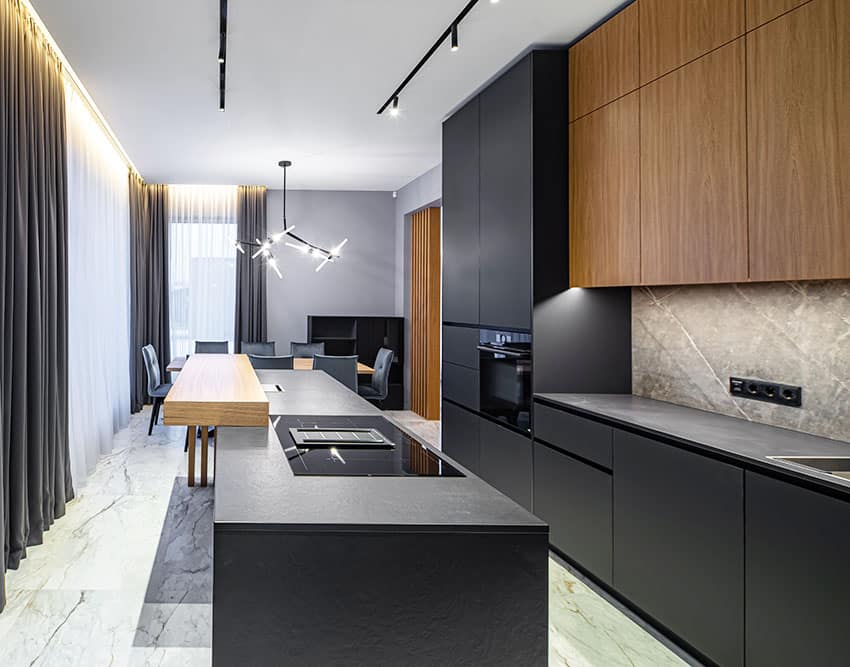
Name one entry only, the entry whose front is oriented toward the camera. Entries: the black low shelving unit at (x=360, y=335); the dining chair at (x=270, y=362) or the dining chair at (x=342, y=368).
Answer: the black low shelving unit

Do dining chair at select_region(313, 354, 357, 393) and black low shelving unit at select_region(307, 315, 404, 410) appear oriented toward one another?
yes

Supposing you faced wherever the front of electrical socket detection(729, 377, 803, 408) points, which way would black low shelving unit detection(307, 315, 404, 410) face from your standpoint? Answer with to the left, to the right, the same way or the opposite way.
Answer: to the left

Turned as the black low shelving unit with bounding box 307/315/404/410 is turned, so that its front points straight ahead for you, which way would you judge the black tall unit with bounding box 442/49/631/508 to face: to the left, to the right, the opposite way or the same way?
to the right

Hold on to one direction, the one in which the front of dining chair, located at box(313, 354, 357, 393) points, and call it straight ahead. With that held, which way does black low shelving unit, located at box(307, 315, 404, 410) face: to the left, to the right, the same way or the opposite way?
the opposite way

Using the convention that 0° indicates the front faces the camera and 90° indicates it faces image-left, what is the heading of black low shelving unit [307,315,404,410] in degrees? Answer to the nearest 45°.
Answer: approximately 0°

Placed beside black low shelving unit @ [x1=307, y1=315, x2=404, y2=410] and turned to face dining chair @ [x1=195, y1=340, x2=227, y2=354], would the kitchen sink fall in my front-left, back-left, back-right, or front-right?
front-left

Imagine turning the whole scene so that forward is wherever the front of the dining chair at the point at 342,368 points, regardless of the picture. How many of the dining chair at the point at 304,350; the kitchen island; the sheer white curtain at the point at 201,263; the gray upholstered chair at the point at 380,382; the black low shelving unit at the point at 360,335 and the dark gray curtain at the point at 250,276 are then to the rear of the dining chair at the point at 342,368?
1

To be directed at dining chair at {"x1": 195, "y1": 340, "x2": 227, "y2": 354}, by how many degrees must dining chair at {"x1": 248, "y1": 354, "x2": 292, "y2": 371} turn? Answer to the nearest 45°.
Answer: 0° — it already faces it

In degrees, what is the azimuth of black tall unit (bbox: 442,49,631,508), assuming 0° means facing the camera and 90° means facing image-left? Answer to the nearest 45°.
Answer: approximately 90°

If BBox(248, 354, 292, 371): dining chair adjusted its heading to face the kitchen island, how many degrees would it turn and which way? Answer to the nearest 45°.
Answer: approximately 180°

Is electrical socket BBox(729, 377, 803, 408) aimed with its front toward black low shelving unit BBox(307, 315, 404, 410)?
no

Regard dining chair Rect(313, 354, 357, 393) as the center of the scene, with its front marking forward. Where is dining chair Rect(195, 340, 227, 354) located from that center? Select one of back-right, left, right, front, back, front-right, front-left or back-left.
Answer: front-left

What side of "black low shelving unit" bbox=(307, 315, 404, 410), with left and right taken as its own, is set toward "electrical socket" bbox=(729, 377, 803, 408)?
front

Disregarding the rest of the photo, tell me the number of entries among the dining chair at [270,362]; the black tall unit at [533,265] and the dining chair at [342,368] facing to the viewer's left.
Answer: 1

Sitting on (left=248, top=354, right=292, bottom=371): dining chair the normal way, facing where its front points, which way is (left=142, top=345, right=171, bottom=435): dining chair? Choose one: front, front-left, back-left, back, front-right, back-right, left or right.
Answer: front-left

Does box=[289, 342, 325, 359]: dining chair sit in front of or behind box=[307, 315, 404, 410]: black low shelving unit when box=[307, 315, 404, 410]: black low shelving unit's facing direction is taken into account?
in front

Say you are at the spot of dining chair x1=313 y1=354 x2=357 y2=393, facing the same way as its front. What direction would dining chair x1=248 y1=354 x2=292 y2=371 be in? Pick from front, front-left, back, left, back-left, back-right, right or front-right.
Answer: left

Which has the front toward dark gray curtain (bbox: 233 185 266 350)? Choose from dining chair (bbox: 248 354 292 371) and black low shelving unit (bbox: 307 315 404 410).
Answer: the dining chair

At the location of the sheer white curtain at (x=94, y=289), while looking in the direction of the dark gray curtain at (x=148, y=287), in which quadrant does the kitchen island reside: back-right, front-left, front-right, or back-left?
back-right

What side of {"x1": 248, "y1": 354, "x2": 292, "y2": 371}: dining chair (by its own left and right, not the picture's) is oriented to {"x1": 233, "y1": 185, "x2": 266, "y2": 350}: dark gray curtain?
front
